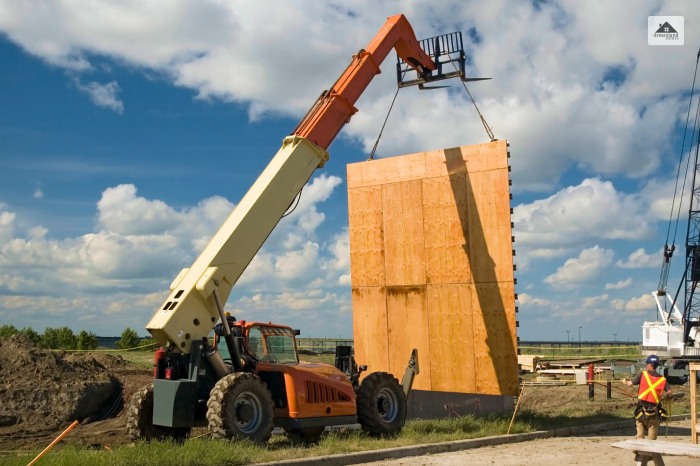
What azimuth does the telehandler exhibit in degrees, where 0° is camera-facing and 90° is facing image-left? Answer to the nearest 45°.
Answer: approximately 225°

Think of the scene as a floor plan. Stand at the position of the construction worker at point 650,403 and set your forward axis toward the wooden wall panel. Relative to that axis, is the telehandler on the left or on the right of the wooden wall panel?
left

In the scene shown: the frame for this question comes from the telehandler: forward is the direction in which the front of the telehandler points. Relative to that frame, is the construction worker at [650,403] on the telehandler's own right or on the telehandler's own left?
on the telehandler's own right
